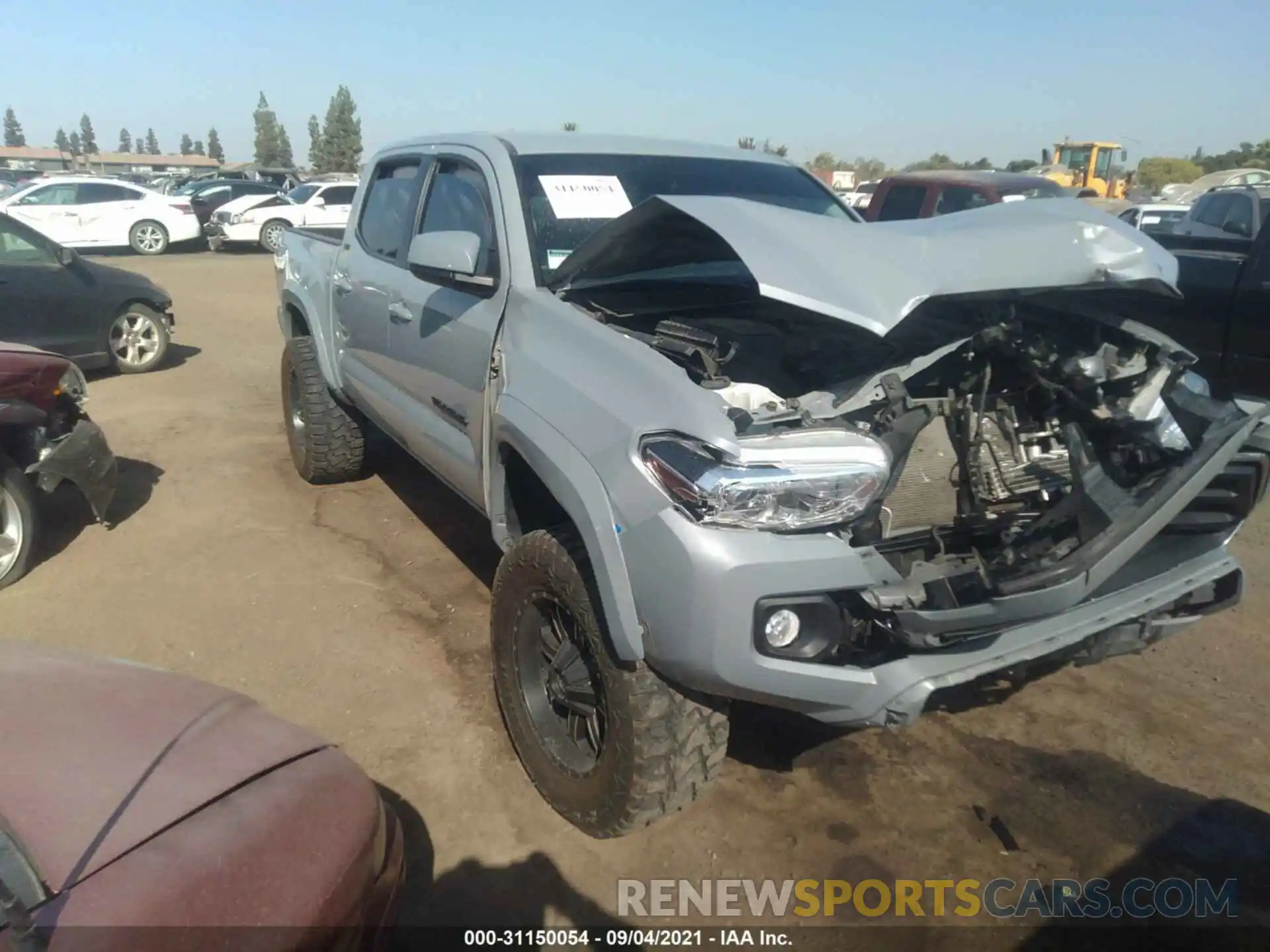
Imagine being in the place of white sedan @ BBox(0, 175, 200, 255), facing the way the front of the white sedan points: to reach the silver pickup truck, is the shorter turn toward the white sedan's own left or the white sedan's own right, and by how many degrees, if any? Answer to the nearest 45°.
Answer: approximately 90° to the white sedan's own left

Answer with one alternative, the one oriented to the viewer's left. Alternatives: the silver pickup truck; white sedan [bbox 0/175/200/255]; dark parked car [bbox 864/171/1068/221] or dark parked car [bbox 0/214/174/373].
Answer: the white sedan

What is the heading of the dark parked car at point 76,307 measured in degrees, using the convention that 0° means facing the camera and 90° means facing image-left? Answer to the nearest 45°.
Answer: approximately 270°

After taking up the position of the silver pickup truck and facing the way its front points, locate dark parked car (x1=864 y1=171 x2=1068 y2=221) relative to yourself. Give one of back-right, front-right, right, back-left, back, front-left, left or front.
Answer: back-left

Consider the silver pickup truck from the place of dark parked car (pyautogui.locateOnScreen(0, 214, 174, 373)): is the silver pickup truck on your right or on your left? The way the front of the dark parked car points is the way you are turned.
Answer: on your right

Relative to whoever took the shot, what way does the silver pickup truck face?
facing the viewer and to the right of the viewer

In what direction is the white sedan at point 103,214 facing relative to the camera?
to the viewer's left

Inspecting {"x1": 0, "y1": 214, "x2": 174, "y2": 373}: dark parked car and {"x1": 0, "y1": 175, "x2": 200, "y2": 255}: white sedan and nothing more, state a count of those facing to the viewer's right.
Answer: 1

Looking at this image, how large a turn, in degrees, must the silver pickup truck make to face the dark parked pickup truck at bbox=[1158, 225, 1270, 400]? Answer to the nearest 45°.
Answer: approximately 90° to its left

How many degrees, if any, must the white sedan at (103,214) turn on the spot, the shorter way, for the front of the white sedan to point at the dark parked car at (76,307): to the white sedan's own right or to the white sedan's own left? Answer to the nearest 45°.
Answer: approximately 90° to the white sedan's own left

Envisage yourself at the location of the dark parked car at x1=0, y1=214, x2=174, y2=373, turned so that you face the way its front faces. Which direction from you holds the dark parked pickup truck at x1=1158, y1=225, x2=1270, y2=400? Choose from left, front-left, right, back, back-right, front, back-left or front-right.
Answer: front-right

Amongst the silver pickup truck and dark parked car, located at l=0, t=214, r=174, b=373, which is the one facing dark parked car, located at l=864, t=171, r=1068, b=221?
dark parked car, located at l=0, t=214, r=174, b=373

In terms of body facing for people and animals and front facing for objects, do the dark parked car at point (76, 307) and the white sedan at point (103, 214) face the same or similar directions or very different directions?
very different directions

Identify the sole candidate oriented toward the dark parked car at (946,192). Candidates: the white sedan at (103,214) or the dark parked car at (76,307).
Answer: the dark parked car at (76,307)

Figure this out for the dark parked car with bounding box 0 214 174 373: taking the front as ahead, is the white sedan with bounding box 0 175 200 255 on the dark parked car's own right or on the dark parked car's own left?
on the dark parked car's own left
